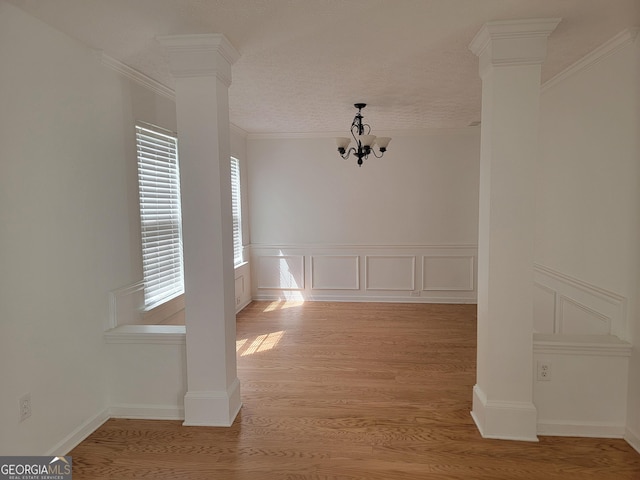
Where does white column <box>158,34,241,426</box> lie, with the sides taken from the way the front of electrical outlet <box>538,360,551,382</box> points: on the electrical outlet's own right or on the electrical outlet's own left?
on the electrical outlet's own right

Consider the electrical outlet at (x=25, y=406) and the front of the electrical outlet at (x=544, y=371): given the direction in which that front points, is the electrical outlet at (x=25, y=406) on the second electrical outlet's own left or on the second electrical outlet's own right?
on the second electrical outlet's own right

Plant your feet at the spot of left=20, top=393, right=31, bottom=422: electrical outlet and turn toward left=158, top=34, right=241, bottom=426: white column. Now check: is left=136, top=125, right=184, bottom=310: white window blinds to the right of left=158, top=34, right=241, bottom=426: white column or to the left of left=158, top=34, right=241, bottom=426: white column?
left

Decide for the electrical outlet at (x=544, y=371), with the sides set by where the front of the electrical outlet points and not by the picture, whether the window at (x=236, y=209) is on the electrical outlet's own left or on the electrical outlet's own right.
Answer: on the electrical outlet's own right

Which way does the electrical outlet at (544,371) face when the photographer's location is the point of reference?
facing the viewer

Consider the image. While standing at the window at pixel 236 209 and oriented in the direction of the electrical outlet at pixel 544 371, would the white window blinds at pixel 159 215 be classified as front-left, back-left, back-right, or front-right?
front-right

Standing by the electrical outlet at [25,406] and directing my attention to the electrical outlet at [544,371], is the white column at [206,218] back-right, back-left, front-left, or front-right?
front-left

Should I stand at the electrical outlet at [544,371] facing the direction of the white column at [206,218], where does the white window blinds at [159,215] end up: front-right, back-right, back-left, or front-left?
front-right

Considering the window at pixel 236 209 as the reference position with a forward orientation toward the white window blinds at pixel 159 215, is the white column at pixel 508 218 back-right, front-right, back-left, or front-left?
front-left

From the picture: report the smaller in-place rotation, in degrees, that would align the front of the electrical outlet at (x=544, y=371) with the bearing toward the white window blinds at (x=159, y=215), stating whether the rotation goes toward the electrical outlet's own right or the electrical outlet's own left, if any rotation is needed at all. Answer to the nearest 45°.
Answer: approximately 90° to the electrical outlet's own right
